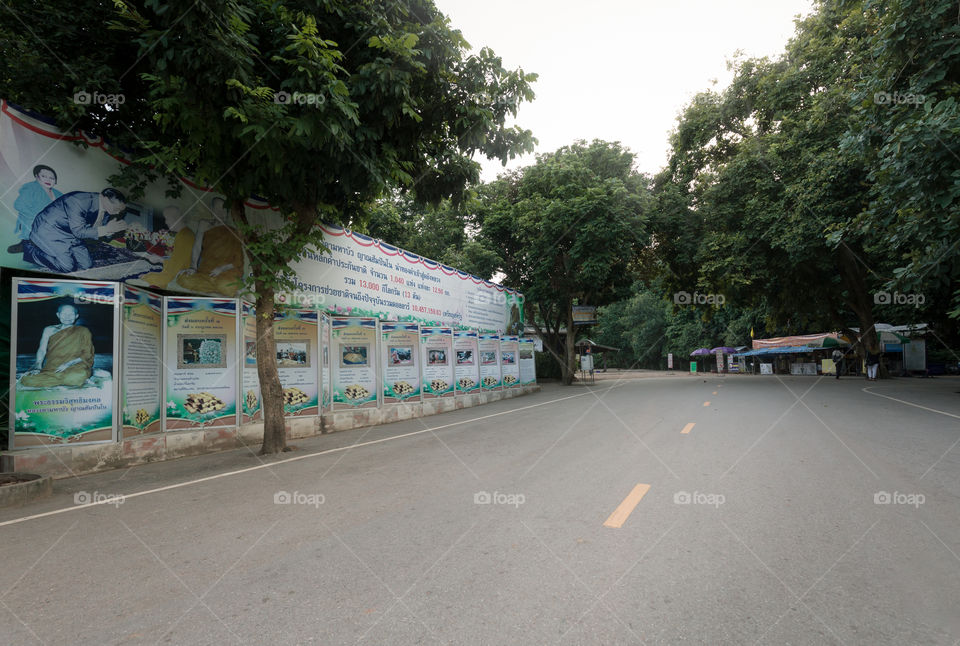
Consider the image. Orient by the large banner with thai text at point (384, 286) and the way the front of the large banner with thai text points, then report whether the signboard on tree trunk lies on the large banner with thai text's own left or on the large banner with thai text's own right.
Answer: on the large banner with thai text's own left

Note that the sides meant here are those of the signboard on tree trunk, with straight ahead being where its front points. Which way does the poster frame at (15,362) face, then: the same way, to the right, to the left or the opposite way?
to the left

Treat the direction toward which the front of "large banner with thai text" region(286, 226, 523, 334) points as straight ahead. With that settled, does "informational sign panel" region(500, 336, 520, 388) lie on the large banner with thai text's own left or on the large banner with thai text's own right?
on the large banner with thai text's own left

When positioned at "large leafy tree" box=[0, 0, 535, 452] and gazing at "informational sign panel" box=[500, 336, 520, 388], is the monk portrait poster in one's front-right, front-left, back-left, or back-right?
back-left

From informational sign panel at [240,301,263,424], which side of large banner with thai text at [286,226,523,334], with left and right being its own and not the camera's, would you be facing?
right
